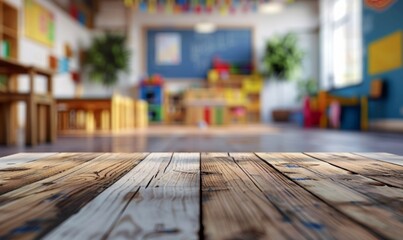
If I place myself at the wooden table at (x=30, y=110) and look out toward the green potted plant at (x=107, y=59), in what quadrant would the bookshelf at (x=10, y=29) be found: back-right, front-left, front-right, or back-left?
front-left

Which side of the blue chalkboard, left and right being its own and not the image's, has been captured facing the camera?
front

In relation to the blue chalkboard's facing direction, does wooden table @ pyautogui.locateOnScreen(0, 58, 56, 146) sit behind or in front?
in front

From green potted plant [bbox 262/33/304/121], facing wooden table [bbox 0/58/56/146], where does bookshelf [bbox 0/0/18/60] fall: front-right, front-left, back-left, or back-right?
front-right

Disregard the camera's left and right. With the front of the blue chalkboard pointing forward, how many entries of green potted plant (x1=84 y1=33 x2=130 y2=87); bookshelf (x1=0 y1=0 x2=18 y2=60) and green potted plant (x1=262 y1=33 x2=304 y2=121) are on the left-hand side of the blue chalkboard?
1

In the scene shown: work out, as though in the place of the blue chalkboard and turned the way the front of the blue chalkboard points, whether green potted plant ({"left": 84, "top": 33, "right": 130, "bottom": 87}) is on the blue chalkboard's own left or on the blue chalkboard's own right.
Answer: on the blue chalkboard's own right

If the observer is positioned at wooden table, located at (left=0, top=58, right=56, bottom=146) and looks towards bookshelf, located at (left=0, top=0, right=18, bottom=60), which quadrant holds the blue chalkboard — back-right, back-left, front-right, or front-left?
front-right

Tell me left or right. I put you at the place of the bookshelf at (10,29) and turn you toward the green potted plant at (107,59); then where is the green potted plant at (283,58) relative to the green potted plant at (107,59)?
right

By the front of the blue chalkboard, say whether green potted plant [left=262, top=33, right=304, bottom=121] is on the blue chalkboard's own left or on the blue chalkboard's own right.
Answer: on the blue chalkboard's own left

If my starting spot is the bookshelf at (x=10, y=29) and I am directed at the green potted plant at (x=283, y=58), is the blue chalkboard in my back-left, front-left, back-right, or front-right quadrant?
front-left

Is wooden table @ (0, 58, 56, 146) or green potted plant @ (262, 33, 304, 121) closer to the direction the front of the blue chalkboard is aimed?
the wooden table

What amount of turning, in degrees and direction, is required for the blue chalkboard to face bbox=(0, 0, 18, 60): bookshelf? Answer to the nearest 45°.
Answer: approximately 45° to its right
